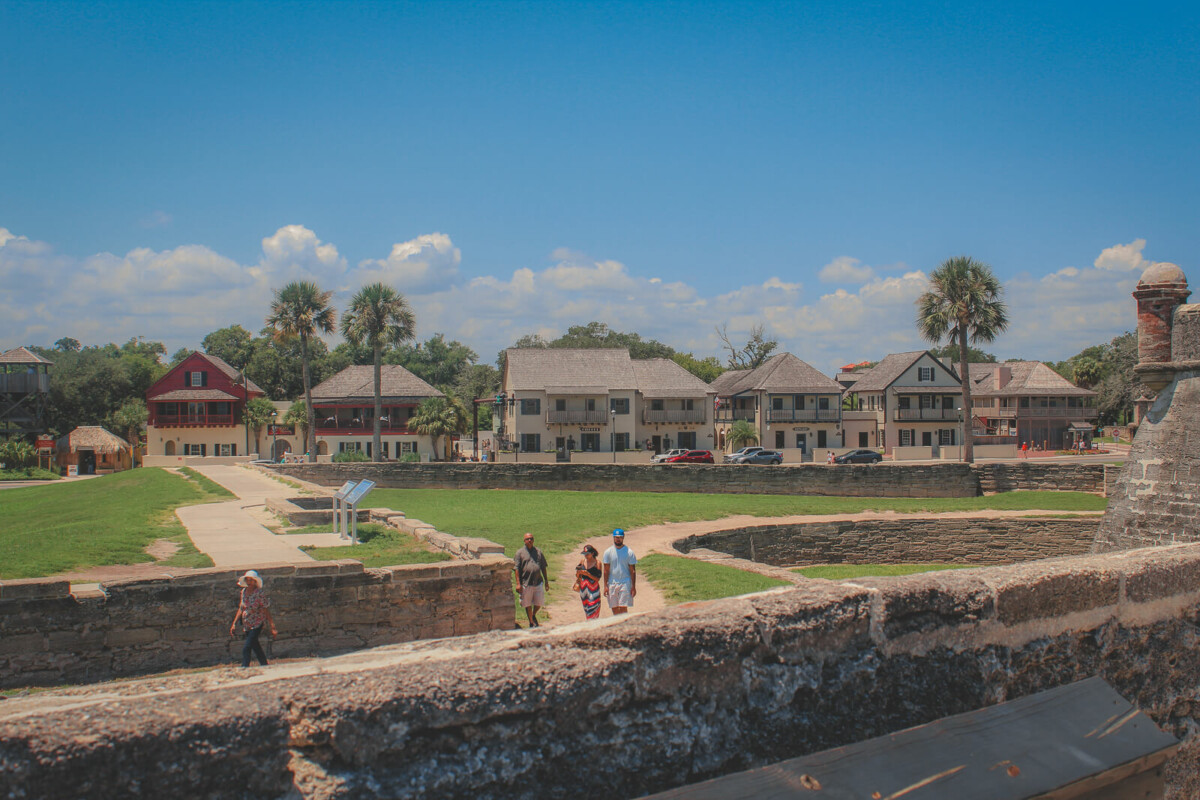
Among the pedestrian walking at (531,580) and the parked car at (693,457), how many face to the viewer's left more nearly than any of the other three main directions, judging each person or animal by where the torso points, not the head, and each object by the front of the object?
1

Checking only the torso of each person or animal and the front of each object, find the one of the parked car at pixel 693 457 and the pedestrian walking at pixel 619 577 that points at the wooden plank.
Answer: the pedestrian walking

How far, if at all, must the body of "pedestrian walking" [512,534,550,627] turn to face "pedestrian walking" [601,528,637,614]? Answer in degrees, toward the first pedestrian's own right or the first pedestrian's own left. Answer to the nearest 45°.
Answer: approximately 90° to the first pedestrian's own left

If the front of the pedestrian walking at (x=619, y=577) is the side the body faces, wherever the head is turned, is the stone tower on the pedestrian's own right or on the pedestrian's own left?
on the pedestrian's own left

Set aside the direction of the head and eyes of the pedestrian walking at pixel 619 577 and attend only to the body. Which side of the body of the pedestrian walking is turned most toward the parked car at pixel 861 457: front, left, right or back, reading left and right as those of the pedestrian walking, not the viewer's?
back

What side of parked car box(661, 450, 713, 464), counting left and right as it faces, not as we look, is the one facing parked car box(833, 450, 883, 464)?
back

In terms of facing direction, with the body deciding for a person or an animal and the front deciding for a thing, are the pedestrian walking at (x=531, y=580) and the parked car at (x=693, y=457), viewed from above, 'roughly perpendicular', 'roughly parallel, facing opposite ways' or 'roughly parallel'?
roughly perpendicular

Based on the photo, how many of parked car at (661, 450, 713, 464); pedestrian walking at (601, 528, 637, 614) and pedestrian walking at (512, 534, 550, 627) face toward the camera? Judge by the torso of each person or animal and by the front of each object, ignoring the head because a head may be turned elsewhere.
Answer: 2

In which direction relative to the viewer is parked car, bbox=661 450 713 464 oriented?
to the viewer's left

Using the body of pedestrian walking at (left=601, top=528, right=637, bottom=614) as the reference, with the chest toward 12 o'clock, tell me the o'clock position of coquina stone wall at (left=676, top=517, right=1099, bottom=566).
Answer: The coquina stone wall is roughly at 7 o'clock from the pedestrian walking.

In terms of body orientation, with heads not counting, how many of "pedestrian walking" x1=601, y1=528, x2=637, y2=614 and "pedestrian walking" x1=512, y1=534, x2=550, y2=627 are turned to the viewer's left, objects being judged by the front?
0

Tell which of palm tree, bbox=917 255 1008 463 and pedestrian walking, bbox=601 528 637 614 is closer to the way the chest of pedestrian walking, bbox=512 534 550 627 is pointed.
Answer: the pedestrian walking

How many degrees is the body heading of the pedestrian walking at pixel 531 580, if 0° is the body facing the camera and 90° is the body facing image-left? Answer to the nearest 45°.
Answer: approximately 0°
